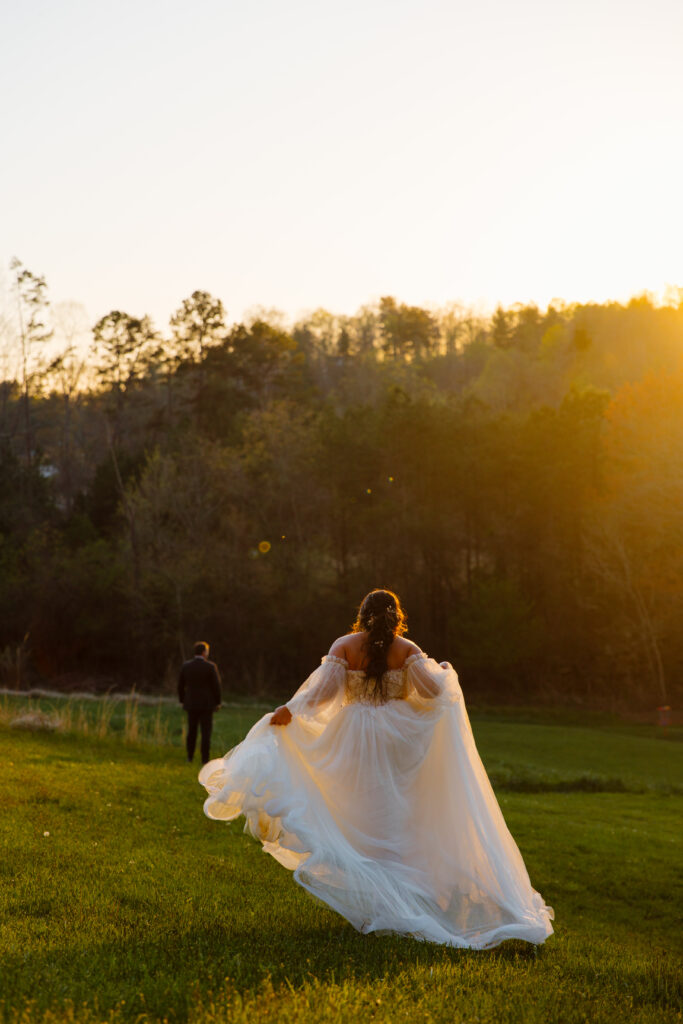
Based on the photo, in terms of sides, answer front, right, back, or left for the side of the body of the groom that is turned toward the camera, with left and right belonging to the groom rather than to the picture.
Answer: back

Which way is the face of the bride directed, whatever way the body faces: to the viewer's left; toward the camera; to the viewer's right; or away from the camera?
away from the camera

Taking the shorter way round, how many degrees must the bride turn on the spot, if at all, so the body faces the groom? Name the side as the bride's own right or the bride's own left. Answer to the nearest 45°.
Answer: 0° — they already face them

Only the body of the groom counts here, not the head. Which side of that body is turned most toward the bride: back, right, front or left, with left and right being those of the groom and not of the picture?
back

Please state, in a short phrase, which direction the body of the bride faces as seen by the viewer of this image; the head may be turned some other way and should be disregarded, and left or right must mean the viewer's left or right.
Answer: facing away from the viewer

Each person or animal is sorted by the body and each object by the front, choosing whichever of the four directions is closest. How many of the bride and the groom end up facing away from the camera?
2
